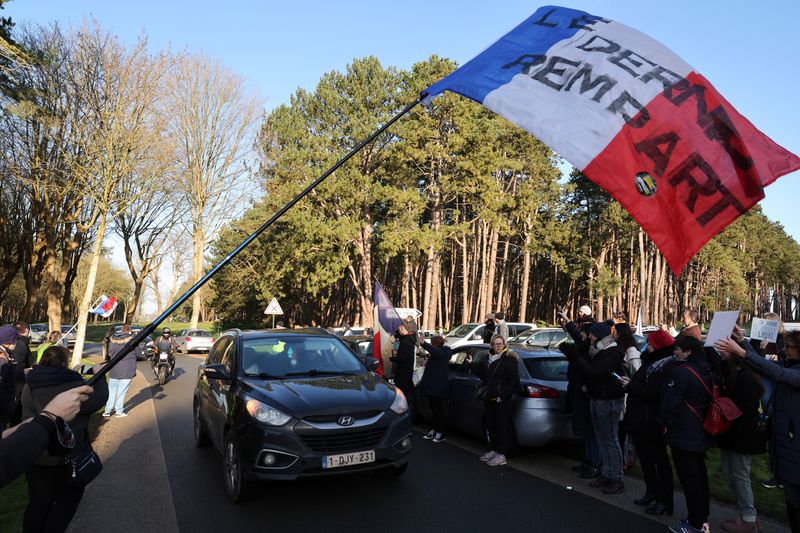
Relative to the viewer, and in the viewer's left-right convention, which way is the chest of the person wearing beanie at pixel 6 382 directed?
facing to the right of the viewer

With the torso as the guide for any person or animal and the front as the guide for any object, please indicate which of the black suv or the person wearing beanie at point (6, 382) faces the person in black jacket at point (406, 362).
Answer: the person wearing beanie

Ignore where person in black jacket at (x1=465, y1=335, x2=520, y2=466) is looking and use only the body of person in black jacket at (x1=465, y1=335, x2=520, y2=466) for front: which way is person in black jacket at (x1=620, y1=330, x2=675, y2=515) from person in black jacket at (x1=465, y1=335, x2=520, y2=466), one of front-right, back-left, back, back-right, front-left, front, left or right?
left

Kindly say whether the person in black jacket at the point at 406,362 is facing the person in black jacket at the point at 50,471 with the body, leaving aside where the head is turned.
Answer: no

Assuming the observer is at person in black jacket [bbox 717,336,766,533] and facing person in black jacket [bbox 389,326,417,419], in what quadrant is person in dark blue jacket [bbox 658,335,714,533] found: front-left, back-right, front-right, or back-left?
front-left

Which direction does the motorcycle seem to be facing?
toward the camera

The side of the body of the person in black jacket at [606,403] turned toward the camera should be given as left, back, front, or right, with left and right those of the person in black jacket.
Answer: left

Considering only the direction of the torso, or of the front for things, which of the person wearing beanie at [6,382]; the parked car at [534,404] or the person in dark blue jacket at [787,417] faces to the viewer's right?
the person wearing beanie

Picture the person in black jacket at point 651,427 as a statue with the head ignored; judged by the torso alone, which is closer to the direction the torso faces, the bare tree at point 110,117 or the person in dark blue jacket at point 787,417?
the bare tree

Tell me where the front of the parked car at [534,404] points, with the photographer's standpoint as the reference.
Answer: facing away from the viewer and to the left of the viewer

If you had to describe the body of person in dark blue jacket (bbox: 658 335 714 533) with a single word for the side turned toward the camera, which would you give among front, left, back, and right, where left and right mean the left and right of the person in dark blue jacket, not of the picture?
left

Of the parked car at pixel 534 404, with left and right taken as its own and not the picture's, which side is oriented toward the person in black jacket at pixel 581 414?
back

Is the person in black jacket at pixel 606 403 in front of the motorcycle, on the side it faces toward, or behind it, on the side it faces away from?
in front

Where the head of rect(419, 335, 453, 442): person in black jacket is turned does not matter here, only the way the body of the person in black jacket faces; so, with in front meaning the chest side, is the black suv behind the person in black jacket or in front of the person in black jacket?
in front

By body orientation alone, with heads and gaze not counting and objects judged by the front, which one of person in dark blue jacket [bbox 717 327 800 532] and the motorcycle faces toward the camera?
the motorcycle

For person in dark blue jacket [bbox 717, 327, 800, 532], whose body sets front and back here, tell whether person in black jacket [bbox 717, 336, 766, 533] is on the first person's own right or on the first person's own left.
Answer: on the first person's own right
